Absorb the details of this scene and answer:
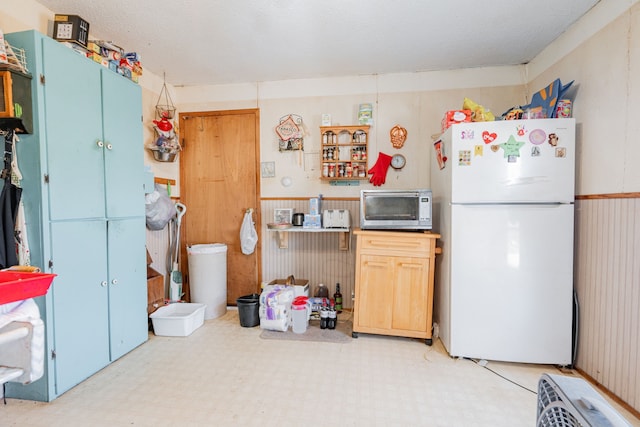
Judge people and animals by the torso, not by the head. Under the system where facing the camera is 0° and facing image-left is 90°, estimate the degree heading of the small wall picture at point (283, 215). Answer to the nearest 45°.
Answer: approximately 0°

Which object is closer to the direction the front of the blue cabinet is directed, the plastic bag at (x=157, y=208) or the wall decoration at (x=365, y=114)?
the wall decoration

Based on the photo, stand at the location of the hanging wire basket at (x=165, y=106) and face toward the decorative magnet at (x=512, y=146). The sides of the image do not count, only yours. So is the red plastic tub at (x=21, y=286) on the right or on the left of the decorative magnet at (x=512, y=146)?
right

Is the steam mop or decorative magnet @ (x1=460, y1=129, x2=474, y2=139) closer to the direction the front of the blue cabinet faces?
the decorative magnet

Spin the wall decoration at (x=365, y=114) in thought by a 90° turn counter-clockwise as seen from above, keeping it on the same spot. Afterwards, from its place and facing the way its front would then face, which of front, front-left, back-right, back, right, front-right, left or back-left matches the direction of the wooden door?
back

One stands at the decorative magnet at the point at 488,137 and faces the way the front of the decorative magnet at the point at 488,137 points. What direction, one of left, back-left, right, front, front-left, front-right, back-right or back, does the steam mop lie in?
right

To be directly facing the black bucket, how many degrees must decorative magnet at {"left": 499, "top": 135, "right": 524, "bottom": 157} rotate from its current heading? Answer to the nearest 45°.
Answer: approximately 90° to its right

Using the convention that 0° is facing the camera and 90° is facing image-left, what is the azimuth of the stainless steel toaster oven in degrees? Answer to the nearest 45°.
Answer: approximately 0°

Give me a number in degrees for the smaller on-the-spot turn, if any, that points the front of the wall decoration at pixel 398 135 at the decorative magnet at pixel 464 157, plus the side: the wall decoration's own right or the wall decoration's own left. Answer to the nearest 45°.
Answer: approximately 45° to the wall decoration's own left
